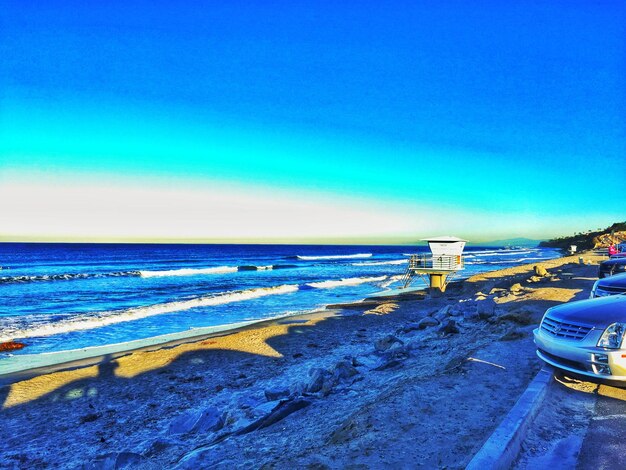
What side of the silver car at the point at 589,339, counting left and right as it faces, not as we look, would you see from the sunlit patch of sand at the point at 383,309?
right

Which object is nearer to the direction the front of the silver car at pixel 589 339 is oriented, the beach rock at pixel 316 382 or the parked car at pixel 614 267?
the beach rock

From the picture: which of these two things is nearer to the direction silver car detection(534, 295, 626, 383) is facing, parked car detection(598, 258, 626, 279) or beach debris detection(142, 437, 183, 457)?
the beach debris

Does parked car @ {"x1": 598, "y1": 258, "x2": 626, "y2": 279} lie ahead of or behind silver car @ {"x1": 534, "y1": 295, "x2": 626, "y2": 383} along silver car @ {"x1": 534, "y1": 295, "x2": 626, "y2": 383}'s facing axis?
behind

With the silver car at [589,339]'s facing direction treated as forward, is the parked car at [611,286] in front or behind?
behind

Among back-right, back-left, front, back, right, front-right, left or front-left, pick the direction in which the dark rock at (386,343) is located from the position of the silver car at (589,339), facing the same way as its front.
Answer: right

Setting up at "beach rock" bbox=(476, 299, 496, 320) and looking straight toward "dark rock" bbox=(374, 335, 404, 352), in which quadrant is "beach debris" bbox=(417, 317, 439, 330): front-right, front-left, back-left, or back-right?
front-right

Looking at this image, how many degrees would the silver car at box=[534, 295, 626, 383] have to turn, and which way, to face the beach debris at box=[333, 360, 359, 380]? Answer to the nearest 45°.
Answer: approximately 45° to its right

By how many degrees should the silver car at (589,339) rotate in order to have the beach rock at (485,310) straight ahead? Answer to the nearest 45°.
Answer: approximately 135° to its right

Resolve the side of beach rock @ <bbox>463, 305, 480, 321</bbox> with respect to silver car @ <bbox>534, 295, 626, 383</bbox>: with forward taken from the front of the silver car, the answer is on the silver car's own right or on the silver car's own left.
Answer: on the silver car's own right

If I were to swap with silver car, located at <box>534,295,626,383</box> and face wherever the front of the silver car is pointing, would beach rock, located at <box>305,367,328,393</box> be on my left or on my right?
on my right

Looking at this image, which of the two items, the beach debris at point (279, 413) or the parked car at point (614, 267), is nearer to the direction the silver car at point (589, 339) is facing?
the beach debris

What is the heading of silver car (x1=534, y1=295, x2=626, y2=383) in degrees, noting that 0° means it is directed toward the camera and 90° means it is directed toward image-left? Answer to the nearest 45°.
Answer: approximately 45°

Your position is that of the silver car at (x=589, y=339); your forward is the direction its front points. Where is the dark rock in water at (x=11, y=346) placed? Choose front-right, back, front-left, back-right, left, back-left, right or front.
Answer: front-right

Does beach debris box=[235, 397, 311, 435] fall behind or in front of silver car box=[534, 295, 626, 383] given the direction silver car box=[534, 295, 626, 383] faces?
in front

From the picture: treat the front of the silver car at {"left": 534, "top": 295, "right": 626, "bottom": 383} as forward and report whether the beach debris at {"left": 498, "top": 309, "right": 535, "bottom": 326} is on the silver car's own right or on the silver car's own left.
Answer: on the silver car's own right

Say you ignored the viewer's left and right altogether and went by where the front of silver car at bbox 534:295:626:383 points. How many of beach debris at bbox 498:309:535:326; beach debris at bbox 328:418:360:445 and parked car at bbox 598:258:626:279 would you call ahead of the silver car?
1

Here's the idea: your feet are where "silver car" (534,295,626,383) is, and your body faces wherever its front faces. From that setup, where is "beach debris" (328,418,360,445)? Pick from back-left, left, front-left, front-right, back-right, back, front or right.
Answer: front
